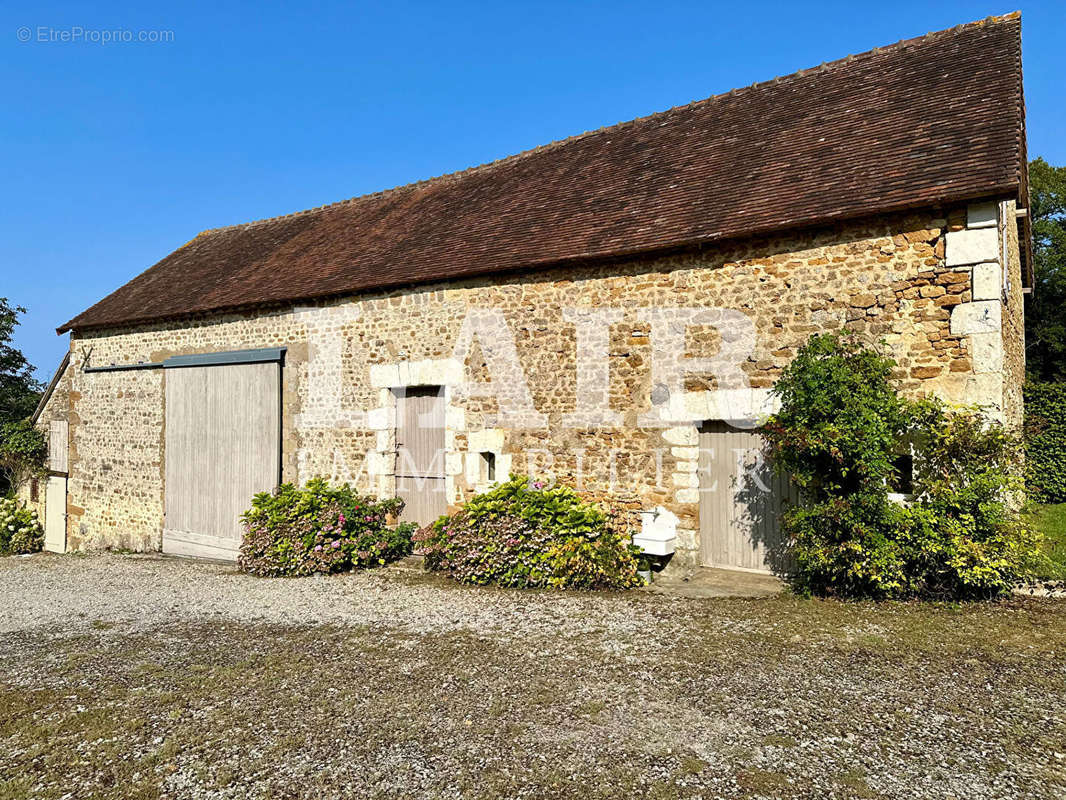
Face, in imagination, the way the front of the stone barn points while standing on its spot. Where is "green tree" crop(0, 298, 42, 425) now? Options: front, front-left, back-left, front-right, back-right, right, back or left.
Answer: right

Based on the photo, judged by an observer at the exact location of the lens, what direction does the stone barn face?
facing the viewer and to the left of the viewer

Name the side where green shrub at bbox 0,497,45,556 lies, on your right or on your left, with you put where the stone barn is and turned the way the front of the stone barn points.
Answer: on your right

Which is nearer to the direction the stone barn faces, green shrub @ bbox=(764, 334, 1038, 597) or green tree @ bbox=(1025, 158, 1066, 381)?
the green shrub

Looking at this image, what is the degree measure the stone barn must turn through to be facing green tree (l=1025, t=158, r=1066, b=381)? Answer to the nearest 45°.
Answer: approximately 180°

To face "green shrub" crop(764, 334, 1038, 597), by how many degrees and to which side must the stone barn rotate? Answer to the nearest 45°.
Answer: approximately 90° to its left
